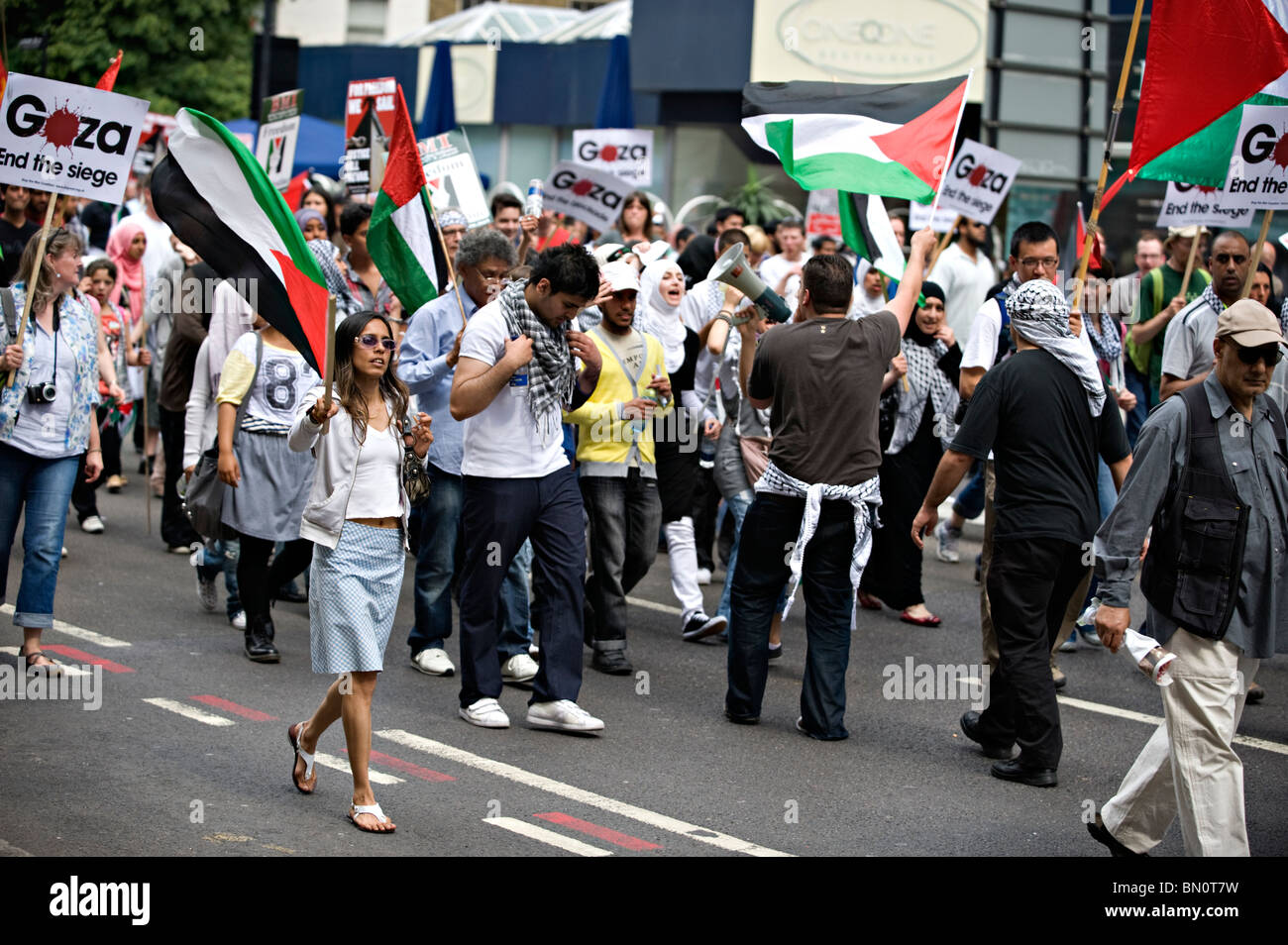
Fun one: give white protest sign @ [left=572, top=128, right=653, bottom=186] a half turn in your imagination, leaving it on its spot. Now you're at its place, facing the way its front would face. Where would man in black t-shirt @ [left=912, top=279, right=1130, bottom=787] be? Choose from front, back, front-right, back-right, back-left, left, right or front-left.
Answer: back

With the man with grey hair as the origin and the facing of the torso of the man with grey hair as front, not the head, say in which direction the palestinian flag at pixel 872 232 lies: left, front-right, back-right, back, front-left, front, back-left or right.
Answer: front-left

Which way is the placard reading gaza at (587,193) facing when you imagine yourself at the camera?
facing the viewer

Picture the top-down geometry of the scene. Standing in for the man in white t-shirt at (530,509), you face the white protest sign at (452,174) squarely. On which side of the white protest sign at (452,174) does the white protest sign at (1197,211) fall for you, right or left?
right

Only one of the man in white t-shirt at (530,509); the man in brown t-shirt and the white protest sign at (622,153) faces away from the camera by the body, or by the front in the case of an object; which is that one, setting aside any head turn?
the man in brown t-shirt

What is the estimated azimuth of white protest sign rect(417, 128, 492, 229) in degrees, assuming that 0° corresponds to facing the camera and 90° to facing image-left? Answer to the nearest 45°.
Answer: approximately 0°

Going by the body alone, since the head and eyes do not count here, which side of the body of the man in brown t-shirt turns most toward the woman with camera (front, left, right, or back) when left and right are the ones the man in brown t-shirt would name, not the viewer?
left

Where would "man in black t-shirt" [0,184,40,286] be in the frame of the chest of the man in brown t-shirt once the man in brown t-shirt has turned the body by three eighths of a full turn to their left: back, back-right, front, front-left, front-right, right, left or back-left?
right

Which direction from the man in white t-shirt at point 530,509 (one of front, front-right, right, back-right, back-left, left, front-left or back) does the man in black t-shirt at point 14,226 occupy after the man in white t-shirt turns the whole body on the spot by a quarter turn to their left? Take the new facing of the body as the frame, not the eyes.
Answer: left

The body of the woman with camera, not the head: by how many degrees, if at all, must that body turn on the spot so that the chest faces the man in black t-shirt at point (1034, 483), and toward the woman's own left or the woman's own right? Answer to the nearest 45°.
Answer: approximately 45° to the woman's own left

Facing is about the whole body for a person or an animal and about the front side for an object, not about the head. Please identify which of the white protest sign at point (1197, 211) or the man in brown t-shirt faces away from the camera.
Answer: the man in brown t-shirt

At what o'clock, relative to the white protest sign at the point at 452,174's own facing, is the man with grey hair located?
The man with grey hair is roughly at 12 o'clock from the white protest sign.

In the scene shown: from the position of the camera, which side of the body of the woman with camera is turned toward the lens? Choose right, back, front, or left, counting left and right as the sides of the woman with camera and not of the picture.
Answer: front

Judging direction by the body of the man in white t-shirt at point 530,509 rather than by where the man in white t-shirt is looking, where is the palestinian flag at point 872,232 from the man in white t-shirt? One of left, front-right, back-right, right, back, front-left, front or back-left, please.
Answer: left

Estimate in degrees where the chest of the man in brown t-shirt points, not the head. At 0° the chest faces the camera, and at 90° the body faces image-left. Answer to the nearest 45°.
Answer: approximately 180°
